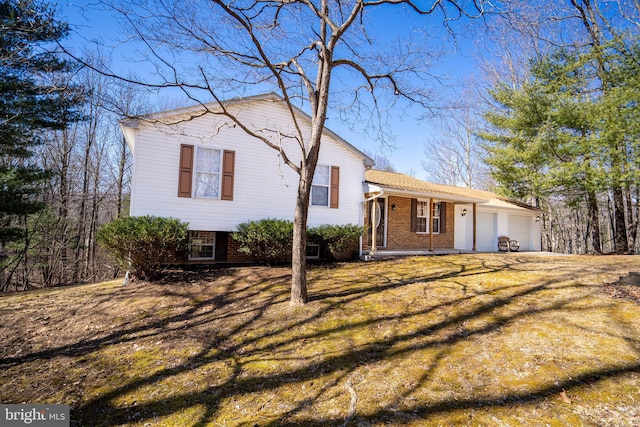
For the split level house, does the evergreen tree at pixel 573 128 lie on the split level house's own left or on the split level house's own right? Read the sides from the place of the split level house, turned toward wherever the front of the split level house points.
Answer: on the split level house's own left

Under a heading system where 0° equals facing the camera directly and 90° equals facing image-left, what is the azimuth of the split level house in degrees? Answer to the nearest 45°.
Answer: approximately 315°

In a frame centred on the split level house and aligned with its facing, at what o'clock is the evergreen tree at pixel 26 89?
The evergreen tree is roughly at 3 o'clock from the split level house.
